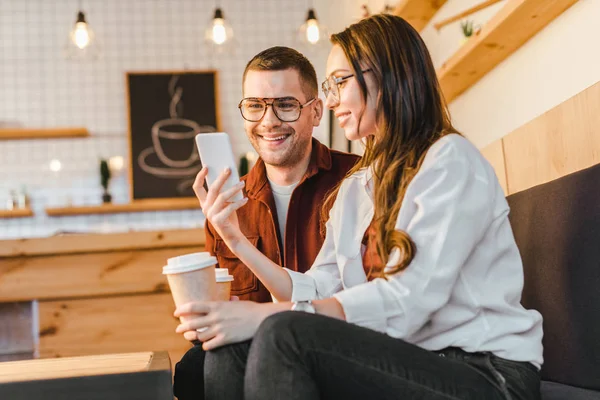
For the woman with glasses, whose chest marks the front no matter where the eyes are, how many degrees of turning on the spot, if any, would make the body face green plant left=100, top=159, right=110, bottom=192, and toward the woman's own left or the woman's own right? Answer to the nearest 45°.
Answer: approximately 45° to the woman's own right

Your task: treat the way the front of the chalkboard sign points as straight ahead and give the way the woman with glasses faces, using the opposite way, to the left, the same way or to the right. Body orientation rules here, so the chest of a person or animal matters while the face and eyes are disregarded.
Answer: to the right

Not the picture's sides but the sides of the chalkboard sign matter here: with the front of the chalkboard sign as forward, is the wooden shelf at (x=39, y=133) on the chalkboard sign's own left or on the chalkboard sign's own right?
on the chalkboard sign's own right

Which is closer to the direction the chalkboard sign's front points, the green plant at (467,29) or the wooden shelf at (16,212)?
the green plant

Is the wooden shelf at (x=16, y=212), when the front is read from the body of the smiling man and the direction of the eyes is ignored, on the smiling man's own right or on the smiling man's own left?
on the smiling man's own right

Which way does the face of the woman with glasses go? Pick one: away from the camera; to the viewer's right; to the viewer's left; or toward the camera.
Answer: to the viewer's left

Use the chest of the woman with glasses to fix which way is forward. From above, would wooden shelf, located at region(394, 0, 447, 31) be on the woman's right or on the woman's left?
on the woman's right

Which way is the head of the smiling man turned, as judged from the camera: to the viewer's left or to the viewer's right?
to the viewer's left

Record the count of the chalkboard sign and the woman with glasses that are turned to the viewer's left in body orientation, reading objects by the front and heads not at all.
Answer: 1

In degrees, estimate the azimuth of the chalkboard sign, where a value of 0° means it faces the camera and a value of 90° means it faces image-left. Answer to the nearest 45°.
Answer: approximately 0°

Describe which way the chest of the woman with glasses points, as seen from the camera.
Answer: to the viewer's left

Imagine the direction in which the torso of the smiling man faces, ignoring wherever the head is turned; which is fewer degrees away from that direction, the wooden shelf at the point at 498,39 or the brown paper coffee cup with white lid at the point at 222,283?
the brown paper coffee cup with white lid
